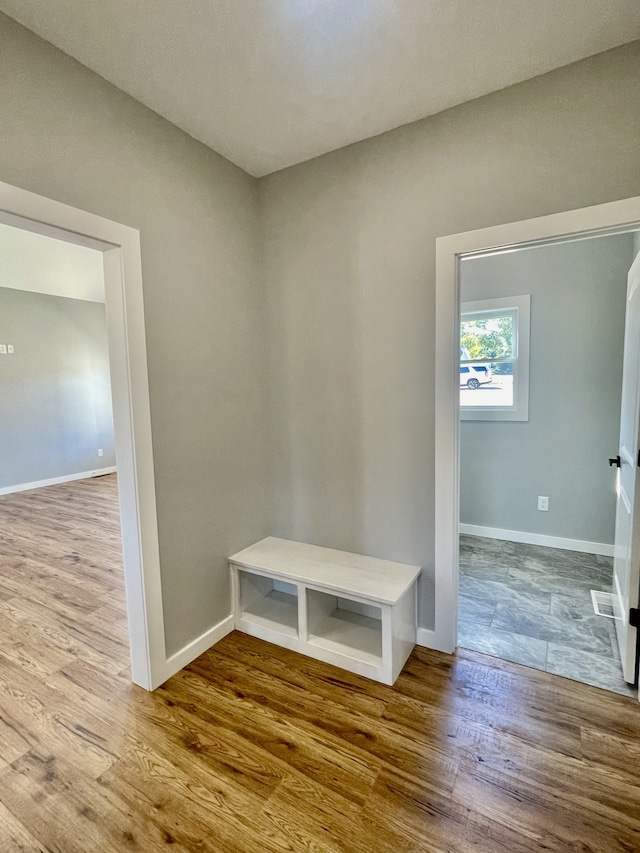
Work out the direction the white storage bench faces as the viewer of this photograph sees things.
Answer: facing the viewer and to the left of the viewer
